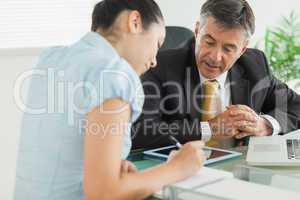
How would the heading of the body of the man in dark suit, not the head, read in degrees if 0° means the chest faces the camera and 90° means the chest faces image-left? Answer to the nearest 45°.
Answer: approximately 0°

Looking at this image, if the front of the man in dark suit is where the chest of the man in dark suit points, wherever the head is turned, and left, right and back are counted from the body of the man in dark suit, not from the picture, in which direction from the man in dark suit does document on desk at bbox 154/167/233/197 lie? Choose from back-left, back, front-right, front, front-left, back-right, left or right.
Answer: front

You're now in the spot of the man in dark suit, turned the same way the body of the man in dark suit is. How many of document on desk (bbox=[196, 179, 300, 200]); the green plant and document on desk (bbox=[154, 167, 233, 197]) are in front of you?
2

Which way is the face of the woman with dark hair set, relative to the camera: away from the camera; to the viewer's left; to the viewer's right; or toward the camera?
to the viewer's right

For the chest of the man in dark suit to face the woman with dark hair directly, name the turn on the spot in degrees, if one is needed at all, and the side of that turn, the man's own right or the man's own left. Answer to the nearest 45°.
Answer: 0° — they already face them

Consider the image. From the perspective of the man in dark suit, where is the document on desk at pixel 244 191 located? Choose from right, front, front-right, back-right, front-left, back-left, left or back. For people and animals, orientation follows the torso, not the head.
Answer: front

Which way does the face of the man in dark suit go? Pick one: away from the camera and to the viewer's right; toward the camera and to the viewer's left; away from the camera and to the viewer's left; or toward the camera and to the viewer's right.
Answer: toward the camera and to the viewer's left

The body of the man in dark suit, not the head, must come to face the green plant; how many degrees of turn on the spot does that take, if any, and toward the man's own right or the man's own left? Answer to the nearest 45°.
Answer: approximately 180°
